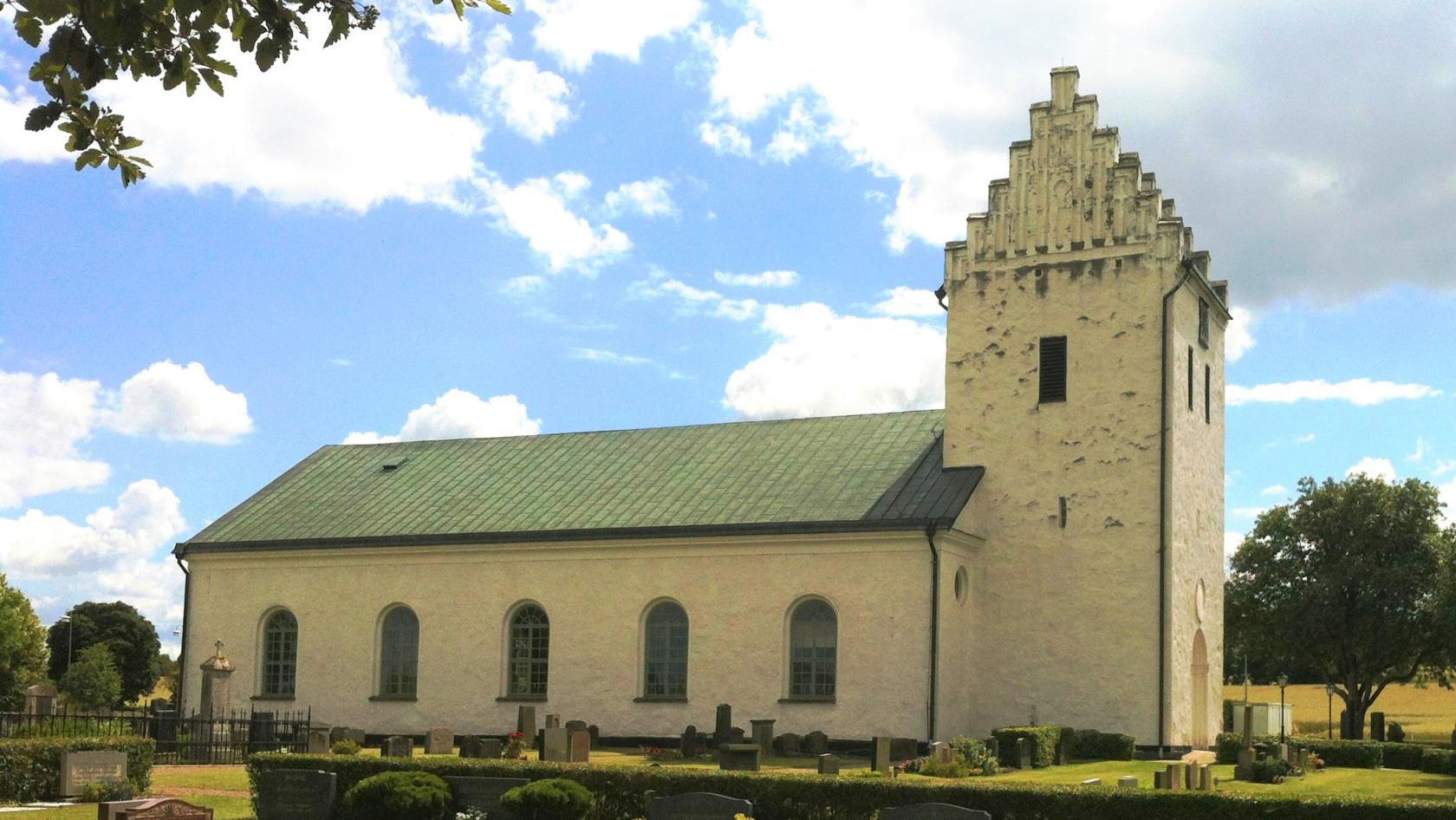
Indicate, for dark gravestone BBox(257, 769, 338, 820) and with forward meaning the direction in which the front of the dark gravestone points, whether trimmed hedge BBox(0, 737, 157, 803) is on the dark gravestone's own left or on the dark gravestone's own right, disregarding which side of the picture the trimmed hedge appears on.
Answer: on the dark gravestone's own right

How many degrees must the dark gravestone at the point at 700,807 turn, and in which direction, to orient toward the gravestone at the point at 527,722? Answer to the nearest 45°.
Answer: approximately 180°

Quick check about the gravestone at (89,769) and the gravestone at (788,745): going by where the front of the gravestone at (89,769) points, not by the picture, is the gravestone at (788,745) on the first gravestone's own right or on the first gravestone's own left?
on the first gravestone's own left

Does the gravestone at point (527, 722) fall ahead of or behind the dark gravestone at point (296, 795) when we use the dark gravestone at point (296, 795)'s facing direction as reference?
behind

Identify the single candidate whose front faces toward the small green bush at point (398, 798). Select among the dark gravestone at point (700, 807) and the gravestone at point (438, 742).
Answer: the gravestone

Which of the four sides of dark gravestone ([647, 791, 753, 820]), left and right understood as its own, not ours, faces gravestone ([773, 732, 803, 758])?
back
